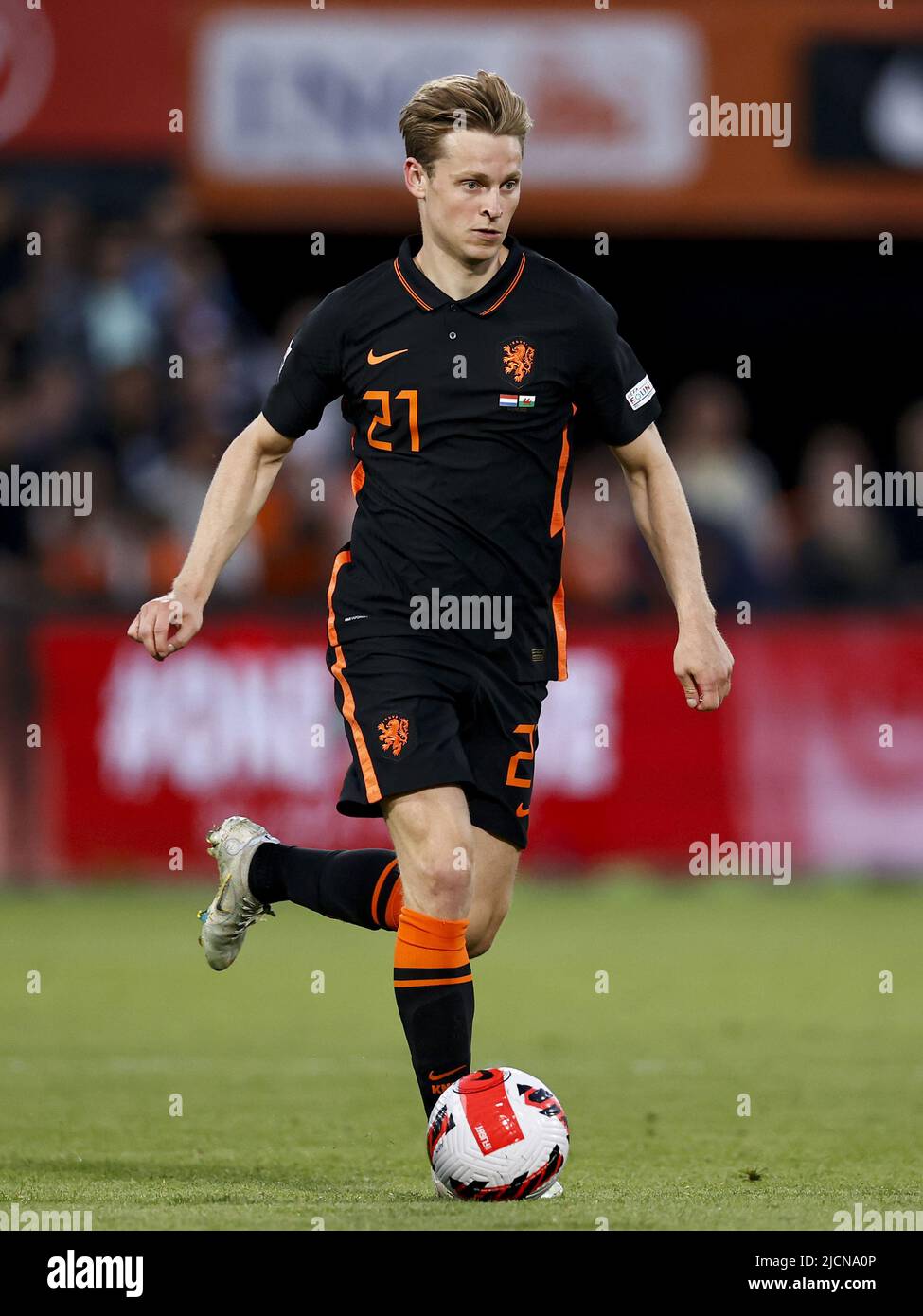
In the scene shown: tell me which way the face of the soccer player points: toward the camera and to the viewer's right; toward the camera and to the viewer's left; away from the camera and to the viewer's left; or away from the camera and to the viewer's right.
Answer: toward the camera and to the viewer's right

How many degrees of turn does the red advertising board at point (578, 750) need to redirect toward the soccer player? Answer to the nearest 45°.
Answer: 0° — it already faces them

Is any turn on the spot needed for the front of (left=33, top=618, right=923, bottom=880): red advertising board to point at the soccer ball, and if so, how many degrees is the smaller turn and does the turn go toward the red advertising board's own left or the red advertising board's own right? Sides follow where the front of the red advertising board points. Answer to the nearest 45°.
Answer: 0° — it already faces it

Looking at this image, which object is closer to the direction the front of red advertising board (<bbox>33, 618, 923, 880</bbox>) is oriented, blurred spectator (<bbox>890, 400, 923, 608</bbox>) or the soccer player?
the soccer player

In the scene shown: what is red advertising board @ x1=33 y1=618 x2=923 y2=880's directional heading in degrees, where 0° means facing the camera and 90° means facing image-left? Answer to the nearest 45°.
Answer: approximately 0°

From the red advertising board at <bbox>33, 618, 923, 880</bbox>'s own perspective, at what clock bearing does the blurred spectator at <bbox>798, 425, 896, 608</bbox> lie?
The blurred spectator is roughly at 8 o'clock from the red advertising board.
